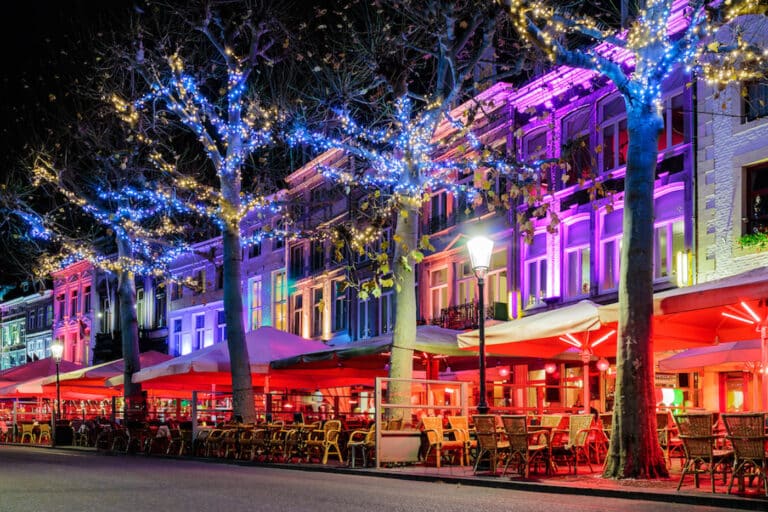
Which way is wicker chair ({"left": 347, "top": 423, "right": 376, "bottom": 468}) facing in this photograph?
to the viewer's left

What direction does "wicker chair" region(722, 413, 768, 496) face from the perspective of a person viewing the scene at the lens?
facing away from the viewer

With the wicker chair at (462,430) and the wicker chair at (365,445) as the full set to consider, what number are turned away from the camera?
0

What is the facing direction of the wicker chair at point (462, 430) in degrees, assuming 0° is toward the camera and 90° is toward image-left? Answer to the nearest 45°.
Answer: approximately 270°

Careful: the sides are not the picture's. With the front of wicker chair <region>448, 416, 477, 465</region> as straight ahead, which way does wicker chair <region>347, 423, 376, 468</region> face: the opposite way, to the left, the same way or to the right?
the opposite way

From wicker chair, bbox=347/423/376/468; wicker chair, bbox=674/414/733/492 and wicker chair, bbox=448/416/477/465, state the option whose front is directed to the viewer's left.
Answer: wicker chair, bbox=347/423/376/468

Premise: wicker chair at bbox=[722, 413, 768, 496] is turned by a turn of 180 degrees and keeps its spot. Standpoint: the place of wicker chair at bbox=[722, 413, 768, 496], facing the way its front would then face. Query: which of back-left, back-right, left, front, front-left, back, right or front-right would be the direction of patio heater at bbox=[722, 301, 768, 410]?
back

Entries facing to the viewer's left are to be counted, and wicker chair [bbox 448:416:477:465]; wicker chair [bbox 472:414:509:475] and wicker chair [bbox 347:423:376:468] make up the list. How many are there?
1

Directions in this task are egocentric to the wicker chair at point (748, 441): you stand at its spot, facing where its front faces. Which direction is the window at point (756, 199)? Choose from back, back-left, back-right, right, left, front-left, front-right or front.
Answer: front

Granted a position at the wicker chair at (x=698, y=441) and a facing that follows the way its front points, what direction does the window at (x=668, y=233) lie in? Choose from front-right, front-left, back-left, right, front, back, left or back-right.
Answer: front-left

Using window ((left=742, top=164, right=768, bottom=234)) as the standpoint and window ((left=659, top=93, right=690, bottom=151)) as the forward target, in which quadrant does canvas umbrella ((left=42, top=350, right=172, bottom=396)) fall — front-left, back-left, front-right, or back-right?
front-left

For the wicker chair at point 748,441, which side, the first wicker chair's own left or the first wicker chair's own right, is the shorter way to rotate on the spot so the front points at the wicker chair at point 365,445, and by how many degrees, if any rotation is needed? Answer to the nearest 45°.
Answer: approximately 45° to the first wicker chair's own left
